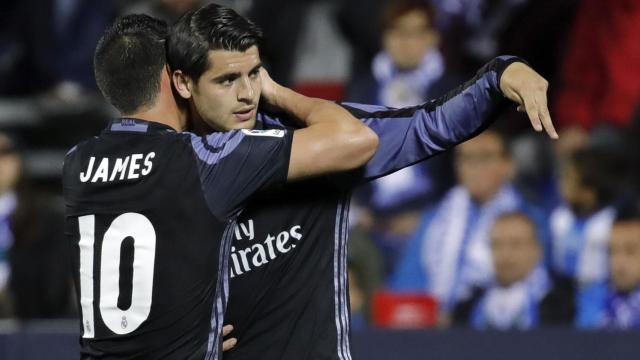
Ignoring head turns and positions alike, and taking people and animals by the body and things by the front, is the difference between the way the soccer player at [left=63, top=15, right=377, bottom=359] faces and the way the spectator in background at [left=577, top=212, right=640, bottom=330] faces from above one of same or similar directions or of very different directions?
very different directions

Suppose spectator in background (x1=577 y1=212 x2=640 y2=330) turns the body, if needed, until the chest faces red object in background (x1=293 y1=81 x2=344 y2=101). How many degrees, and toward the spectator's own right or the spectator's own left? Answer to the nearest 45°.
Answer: approximately 135° to the spectator's own right

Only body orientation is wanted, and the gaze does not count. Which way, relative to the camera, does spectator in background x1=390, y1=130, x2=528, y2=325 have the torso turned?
toward the camera

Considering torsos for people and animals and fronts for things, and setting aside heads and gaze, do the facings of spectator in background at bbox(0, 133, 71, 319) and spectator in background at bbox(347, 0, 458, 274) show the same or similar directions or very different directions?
same or similar directions

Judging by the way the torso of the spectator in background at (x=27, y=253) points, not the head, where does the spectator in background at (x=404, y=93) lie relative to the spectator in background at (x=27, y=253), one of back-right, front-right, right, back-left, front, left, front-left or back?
left

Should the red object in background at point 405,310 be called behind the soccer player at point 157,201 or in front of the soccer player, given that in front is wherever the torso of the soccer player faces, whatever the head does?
in front

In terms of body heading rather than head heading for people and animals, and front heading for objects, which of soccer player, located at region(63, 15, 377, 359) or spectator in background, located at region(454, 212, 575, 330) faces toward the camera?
the spectator in background

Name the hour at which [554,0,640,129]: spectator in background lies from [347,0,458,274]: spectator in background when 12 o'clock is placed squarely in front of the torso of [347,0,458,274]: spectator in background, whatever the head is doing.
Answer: [554,0,640,129]: spectator in background is roughly at 9 o'clock from [347,0,458,274]: spectator in background.

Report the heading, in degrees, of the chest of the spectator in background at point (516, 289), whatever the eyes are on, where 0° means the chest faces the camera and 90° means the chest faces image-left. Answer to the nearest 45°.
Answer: approximately 0°

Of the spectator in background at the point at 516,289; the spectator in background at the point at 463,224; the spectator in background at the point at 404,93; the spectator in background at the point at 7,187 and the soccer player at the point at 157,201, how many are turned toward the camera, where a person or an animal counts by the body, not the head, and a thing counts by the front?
4
